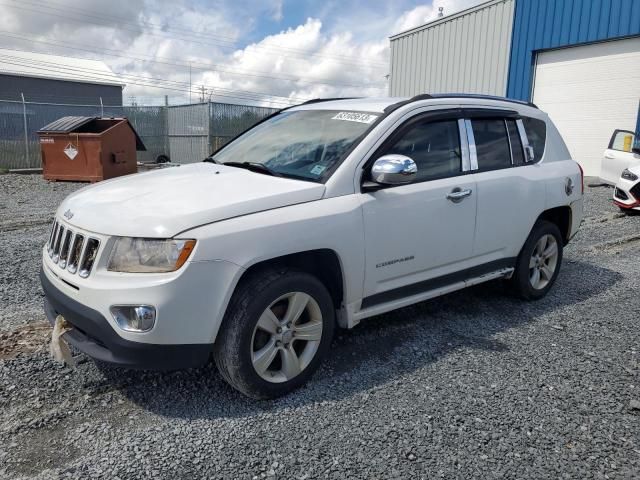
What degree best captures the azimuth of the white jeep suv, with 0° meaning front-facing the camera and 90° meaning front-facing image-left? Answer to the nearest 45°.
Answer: approximately 45°

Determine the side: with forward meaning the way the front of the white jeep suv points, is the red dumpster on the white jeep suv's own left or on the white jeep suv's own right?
on the white jeep suv's own right

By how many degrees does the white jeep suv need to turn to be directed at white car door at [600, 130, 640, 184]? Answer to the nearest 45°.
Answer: approximately 180°

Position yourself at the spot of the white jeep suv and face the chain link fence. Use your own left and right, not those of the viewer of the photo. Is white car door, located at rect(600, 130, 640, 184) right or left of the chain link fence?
right

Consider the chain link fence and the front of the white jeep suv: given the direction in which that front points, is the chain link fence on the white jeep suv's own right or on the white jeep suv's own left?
on the white jeep suv's own right
